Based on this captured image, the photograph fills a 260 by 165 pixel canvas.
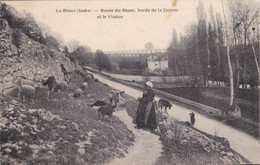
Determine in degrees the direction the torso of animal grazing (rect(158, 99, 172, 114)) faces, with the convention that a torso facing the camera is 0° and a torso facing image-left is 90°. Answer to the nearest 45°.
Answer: approximately 270°

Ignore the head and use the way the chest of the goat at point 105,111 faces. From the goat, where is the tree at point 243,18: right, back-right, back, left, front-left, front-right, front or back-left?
front

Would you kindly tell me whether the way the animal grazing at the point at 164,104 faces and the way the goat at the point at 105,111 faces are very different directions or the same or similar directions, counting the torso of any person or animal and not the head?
same or similar directions

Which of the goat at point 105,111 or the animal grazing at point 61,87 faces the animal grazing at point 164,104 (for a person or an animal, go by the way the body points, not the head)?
the goat
